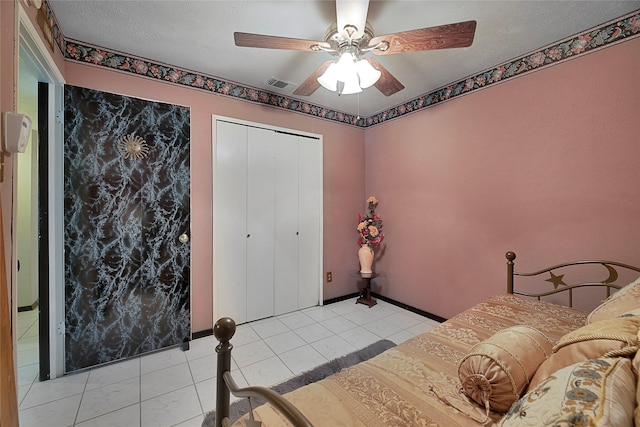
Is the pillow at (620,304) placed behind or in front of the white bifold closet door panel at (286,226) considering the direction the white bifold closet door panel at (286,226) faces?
in front

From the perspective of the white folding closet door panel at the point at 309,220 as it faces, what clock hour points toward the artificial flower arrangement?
The artificial flower arrangement is roughly at 10 o'clock from the white folding closet door panel.

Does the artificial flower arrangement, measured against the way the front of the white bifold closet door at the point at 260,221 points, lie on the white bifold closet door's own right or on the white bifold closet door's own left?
on the white bifold closet door's own left

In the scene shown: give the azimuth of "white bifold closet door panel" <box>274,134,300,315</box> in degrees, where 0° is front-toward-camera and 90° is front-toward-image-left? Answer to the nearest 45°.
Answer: approximately 315°

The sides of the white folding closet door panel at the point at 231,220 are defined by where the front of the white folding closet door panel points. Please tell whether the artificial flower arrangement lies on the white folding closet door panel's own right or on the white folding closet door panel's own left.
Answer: on the white folding closet door panel's own left

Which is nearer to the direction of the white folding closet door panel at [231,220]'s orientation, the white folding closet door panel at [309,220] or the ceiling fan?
the ceiling fan

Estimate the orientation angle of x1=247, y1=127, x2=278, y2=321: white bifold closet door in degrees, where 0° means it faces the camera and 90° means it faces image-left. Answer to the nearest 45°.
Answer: approximately 315°

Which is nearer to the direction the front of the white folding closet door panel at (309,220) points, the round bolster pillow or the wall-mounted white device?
the round bolster pillow

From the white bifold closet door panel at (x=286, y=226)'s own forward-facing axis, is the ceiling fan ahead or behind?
ahead

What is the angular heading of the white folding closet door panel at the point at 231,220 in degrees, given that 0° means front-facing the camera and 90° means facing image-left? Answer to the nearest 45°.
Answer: approximately 315°

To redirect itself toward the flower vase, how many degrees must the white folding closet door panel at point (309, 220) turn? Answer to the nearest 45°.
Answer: approximately 45° to its left

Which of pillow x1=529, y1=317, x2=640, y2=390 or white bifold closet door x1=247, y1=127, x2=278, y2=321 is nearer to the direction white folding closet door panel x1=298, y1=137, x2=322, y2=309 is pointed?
the pillow
